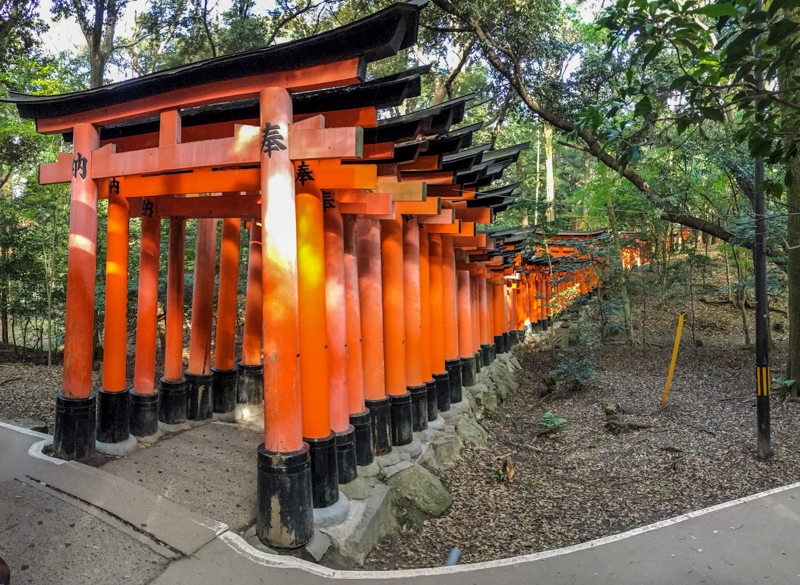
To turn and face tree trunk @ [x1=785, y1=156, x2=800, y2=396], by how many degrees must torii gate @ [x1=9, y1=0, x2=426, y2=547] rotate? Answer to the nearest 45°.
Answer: approximately 135° to its left

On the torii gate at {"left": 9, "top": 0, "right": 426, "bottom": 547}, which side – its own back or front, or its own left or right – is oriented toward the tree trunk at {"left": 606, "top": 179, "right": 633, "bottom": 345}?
back

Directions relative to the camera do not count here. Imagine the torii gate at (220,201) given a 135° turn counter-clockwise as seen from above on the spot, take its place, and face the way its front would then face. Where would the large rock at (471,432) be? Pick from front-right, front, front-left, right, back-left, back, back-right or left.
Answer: front-left

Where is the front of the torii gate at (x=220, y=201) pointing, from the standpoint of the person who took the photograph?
facing the viewer and to the left of the viewer

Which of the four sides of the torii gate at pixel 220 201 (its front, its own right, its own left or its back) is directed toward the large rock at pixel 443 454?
back

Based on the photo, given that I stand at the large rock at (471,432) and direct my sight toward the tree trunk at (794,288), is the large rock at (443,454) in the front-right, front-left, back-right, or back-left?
back-right
